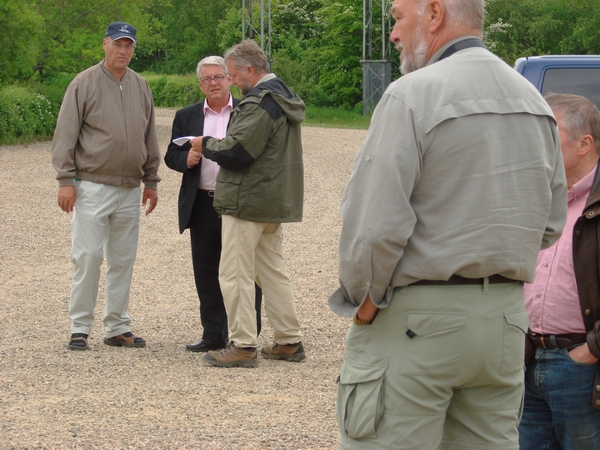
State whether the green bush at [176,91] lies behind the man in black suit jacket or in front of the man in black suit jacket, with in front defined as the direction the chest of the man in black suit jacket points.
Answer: behind

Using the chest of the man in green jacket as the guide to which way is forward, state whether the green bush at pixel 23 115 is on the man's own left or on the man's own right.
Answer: on the man's own right

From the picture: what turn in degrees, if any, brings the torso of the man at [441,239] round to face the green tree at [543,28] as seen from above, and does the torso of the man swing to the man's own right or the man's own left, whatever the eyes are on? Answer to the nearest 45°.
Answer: approximately 45° to the man's own right

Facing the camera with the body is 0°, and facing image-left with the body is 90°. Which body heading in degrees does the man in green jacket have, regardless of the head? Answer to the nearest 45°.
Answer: approximately 90°

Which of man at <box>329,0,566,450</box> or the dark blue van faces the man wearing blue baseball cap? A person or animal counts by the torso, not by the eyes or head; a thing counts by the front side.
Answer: the man

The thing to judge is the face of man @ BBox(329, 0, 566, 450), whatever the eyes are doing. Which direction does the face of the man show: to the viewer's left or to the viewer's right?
to the viewer's left

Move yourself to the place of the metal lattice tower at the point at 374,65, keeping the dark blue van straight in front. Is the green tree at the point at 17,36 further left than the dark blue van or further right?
right

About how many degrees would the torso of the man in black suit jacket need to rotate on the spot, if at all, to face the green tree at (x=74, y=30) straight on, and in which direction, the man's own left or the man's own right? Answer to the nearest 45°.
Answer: approximately 180°

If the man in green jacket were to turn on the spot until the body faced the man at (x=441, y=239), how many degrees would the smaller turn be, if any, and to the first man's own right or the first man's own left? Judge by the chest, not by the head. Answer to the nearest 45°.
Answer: approximately 90° to the first man's own left

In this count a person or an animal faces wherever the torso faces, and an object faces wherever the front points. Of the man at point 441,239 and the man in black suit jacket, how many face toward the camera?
1

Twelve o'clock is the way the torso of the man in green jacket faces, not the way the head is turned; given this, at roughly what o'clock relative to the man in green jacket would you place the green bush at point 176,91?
The green bush is roughly at 3 o'clock from the man in green jacket.
